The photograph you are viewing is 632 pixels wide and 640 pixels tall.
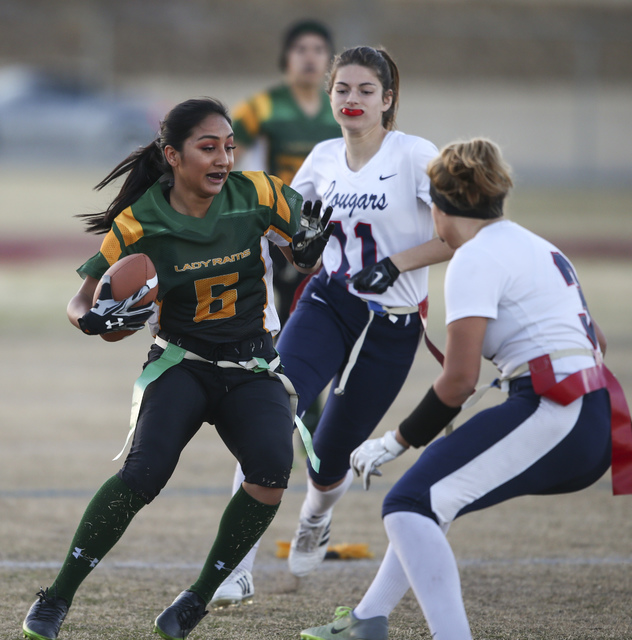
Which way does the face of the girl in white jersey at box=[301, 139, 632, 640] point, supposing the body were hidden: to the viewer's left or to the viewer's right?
to the viewer's left

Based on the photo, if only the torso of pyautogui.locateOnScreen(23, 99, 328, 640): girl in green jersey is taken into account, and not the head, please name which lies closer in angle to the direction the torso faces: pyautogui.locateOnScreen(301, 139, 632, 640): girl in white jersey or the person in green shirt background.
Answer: the girl in white jersey

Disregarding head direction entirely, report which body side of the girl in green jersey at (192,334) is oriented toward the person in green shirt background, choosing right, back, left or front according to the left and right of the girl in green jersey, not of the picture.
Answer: back

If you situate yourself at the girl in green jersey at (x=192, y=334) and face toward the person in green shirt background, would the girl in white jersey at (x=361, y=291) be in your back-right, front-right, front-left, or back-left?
front-right

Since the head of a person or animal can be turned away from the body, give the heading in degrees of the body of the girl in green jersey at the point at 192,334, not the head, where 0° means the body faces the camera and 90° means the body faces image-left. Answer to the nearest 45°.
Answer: approximately 0°

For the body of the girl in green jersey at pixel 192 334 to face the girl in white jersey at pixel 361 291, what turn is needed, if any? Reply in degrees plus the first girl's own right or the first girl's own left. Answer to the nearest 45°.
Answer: approximately 135° to the first girl's own left

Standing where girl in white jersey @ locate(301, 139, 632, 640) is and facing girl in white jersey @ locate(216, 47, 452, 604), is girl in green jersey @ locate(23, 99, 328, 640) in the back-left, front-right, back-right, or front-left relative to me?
front-left

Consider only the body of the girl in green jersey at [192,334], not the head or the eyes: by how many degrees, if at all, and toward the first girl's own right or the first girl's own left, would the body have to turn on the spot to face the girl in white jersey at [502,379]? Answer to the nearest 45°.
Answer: approximately 45° to the first girl's own left
